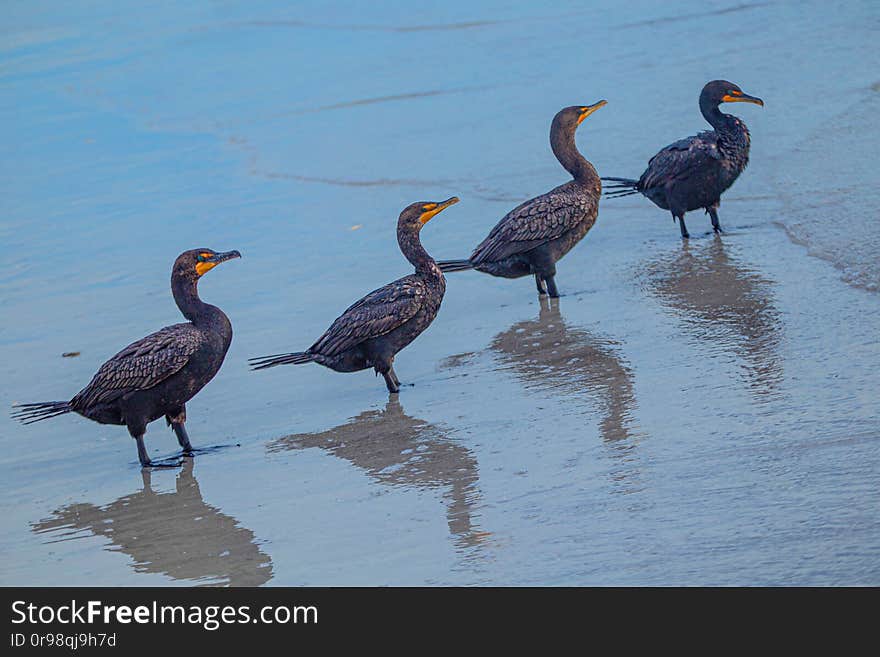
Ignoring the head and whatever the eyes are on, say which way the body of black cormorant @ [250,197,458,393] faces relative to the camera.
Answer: to the viewer's right

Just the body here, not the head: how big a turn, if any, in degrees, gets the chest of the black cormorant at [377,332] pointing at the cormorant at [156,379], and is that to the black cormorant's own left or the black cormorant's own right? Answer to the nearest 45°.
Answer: approximately 135° to the black cormorant's own right

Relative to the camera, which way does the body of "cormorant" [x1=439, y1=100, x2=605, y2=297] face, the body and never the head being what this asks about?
to the viewer's right

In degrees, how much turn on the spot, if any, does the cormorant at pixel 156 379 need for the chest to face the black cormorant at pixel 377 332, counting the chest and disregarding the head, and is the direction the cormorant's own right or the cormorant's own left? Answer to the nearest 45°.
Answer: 0° — it already faces it

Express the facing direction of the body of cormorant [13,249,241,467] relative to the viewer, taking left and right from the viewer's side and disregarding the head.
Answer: facing to the right of the viewer

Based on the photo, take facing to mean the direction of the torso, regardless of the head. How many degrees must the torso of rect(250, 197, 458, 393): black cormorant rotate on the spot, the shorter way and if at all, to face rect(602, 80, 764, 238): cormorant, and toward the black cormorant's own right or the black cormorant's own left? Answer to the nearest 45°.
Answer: approximately 45° to the black cormorant's own left

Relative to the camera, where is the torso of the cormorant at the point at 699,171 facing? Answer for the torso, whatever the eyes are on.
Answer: to the viewer's right

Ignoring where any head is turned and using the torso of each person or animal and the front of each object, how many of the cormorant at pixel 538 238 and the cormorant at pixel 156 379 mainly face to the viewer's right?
2

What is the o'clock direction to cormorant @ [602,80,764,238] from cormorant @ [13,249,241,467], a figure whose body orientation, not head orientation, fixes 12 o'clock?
cormorant @ [602,80,764,238] is roughly at 11 o'clock from cormorant @ [13,249,241,467].

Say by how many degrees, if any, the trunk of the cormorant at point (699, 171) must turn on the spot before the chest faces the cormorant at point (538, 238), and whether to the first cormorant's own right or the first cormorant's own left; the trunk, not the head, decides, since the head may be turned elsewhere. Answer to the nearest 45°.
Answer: approximately 135° to the first cormorant's own right
